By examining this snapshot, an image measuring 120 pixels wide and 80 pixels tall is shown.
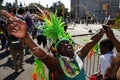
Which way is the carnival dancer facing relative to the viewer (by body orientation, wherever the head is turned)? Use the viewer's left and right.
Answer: facing the viewer and to the right of the viewer
